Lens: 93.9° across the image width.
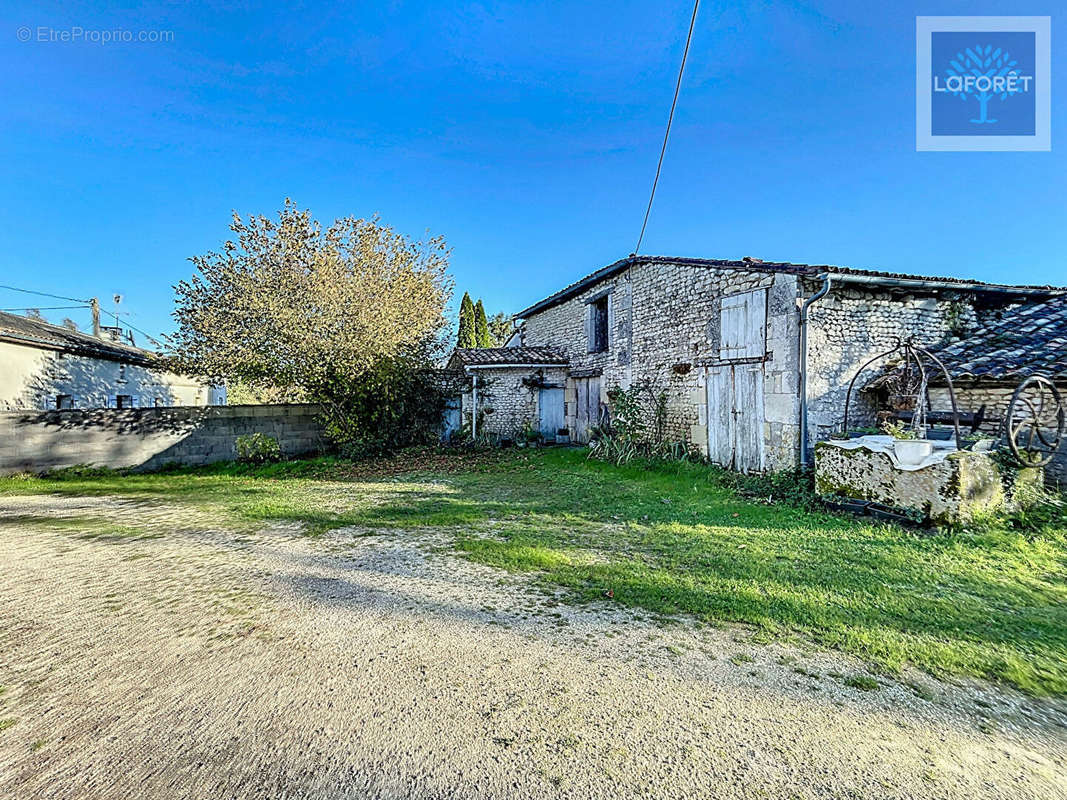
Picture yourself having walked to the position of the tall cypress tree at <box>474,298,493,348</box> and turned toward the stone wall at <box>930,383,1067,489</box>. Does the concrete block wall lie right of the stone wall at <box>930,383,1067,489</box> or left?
right

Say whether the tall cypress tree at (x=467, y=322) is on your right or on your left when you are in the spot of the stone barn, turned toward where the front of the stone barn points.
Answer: on your right

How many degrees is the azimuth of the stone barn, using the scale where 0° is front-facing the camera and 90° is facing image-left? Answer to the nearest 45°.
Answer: approximately 45°

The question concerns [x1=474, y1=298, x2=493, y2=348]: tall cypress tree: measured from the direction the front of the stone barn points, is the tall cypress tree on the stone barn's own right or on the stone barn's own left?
on the stone barn's own right

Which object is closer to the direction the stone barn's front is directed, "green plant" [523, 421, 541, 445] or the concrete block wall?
the concrete block wall

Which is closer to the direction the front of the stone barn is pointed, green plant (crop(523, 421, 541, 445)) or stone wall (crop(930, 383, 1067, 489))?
the green plant

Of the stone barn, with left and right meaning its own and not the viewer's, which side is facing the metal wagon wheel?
left

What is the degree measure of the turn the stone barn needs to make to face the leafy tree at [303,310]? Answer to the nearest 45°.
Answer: approximately 45° to its right

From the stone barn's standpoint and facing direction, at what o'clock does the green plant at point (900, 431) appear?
The green plant is roughly at 9 o'clock from the stone barn.

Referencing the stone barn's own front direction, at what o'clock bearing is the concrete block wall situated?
The concrete block wall is roughly at 1 o'clock from the stone barn.

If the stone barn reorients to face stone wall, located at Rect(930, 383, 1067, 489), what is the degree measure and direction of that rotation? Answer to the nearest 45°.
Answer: approximately 135° to its left
